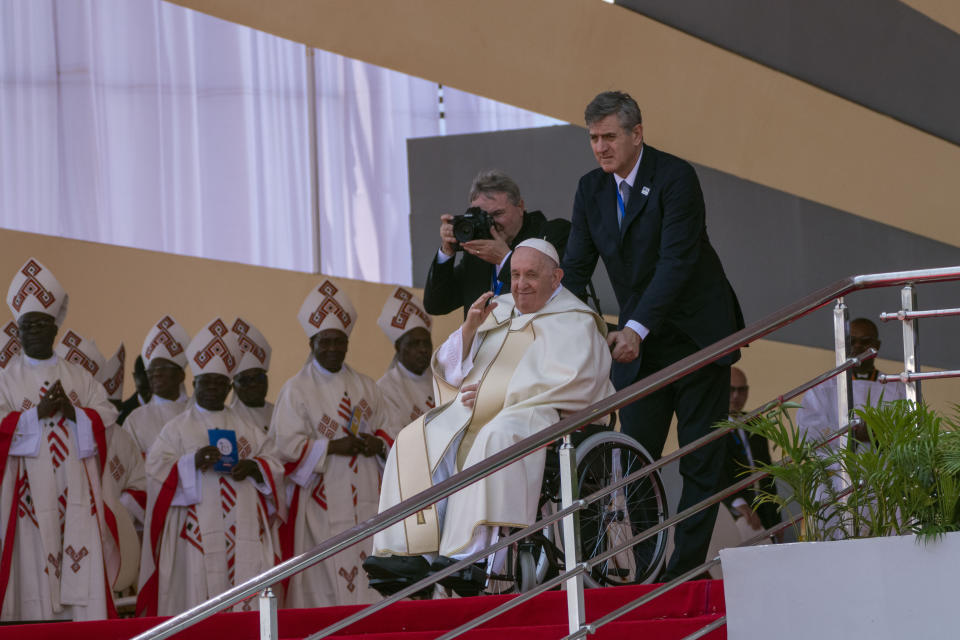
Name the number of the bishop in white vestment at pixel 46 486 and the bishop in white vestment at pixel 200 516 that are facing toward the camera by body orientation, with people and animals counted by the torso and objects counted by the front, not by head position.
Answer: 2

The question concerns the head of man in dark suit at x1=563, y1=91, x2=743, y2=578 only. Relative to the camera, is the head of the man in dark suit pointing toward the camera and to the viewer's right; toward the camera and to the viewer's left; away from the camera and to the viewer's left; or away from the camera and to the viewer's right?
toward the camera and to the viewer's left

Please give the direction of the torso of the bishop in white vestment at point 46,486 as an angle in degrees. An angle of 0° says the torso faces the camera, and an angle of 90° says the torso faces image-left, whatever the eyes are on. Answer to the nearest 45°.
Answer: approximately 0°

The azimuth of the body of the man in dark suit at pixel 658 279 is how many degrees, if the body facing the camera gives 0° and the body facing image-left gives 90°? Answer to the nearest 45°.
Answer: approximately 45°

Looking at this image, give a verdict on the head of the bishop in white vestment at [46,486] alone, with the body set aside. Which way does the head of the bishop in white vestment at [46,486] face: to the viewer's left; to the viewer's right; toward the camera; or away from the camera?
toward the camera

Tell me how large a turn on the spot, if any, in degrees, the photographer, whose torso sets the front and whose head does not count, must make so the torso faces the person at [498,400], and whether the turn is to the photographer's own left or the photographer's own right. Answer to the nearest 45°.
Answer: approximately 45° to the photographer's own left

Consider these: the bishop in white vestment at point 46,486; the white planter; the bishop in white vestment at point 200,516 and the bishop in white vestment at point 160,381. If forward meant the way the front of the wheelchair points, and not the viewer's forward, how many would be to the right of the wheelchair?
3

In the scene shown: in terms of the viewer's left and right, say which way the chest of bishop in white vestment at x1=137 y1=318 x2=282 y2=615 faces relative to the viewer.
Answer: facing the viewer

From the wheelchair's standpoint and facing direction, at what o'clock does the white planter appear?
The white planter is roughly at 10 o'clock from the wheelchair.

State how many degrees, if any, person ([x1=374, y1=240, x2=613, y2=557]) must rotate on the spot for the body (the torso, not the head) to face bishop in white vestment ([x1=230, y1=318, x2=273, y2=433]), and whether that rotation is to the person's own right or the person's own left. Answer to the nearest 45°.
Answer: approximately 135° to the person's own right

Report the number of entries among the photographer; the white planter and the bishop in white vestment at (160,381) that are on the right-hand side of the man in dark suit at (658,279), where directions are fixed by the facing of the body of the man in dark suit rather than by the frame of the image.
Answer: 2

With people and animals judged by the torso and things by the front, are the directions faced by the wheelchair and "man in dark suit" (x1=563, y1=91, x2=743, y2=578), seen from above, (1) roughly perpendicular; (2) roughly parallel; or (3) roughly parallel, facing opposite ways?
roughly parallel

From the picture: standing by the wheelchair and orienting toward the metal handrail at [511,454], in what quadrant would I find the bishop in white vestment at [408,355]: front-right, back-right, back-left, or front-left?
back-right

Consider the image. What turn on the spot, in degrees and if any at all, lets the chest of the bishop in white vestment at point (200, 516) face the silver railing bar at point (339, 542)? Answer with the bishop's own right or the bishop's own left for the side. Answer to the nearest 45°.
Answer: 0° — they already face it

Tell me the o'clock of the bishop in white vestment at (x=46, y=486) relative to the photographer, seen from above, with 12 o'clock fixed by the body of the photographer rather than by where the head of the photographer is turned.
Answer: The bishop in white vestment is roughly at 3 o'clock from the photographer.
